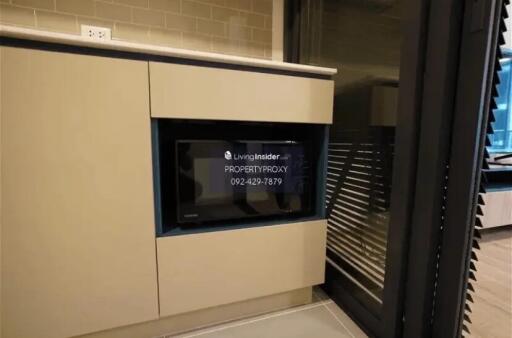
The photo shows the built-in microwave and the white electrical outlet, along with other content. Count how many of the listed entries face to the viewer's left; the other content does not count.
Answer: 0

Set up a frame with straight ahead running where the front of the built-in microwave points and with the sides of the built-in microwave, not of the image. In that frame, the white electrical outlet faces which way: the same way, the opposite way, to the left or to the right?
the same way

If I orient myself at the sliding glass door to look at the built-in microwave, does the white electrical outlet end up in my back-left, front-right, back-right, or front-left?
front-right

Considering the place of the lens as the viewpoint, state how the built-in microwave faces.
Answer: facing the viewer and to the right of the viewer

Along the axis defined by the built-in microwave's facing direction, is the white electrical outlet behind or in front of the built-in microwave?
behind

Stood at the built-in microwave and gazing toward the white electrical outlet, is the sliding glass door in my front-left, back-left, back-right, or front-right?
back-right

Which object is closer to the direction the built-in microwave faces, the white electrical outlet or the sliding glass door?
the sliding glass door

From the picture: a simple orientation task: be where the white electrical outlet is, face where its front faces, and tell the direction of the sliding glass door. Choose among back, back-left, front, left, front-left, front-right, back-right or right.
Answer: front-left

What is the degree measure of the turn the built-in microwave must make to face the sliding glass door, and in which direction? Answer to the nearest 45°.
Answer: approximately 45° to its left

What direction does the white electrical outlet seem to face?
toward the camera

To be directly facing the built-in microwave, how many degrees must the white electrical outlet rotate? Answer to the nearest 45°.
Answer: approximately 45° to its left
